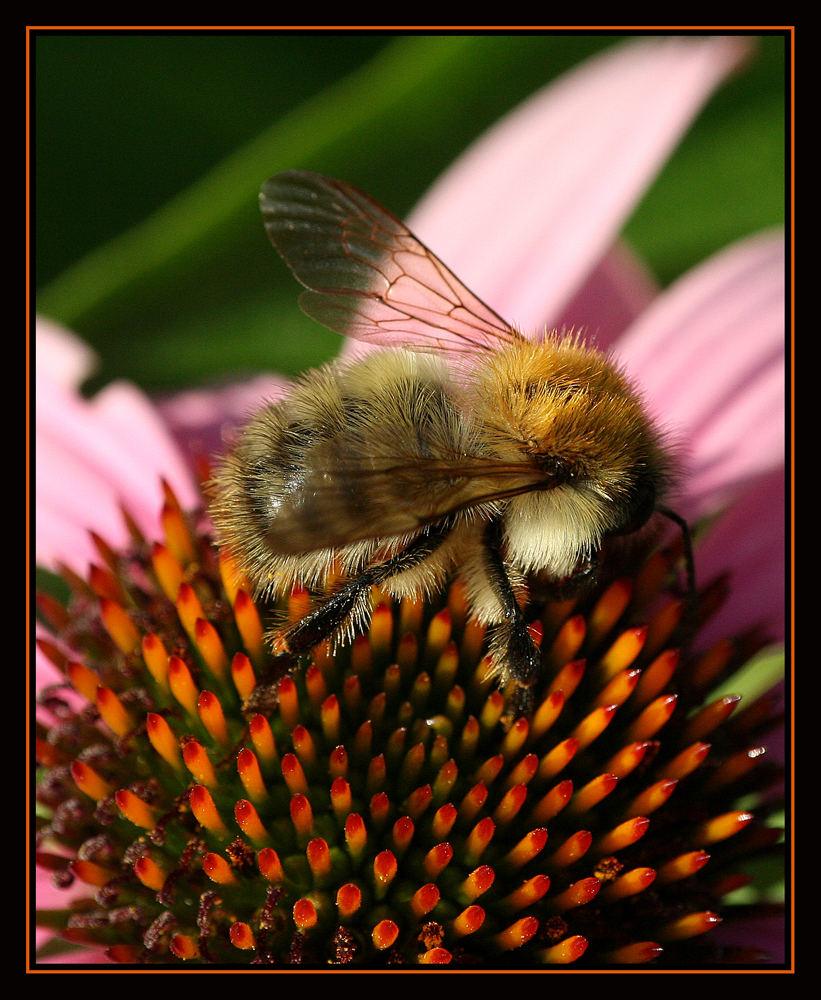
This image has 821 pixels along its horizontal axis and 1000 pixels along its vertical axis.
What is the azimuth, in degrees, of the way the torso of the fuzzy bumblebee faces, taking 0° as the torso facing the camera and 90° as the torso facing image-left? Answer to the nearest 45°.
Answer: approximately 270°
